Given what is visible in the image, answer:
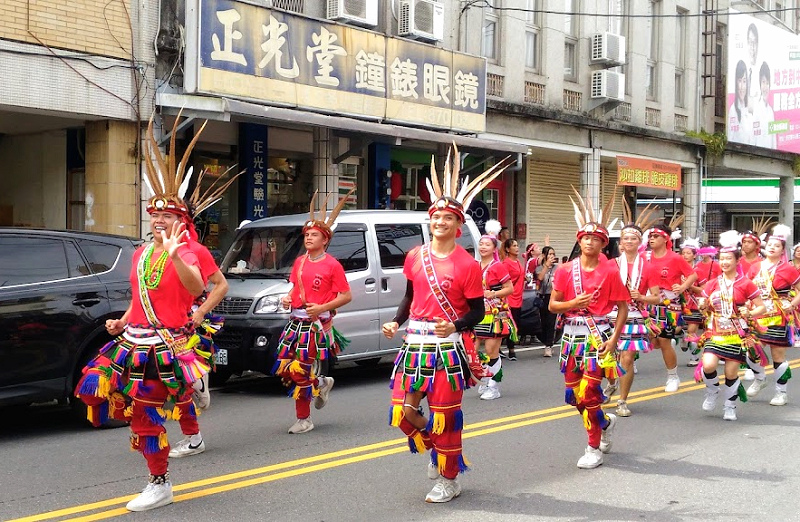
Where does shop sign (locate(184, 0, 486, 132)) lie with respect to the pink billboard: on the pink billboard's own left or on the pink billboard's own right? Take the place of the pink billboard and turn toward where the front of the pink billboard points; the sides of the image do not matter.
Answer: on the pink billboard's own right

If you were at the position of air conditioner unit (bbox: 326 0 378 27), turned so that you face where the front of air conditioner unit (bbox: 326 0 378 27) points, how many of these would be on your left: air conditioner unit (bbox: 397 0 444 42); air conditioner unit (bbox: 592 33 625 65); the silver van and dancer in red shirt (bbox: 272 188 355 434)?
2

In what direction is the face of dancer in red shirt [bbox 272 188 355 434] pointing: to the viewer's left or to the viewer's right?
to the viewer's left

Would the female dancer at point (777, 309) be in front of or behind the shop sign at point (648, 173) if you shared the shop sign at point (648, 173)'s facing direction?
in front

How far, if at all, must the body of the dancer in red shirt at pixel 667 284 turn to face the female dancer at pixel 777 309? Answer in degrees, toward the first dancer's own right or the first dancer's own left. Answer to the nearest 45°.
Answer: approximately 135° to the first dancer's own left

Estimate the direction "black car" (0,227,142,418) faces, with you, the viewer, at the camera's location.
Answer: facing to the left of the viewer

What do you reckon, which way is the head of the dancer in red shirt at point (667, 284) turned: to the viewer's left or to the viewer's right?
to the viewer's left

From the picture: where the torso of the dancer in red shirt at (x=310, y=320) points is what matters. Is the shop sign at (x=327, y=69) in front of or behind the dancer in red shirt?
behind

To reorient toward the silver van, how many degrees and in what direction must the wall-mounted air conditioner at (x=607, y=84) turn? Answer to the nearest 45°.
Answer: approximately 45° to its right

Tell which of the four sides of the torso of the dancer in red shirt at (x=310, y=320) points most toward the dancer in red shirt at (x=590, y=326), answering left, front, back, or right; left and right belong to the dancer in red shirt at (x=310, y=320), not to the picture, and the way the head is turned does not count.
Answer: left

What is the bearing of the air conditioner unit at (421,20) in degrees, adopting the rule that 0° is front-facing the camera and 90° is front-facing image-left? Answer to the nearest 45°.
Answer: approximately 315°

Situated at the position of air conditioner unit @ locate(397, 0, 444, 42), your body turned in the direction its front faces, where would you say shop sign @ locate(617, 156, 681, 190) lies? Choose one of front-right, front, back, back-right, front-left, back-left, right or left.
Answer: left

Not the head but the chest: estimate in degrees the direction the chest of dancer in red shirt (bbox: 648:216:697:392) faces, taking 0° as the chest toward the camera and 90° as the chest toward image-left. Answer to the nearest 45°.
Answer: approximately 45°

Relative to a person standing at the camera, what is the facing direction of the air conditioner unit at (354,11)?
facing the viewer and to the right of the viewer

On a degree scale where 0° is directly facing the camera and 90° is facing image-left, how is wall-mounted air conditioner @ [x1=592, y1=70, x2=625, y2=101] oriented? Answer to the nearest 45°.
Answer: approximately 315°

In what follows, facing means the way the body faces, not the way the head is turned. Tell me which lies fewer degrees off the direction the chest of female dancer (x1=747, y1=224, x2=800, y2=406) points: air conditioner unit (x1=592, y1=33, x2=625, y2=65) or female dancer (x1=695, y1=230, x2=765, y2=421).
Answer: the female dancer
